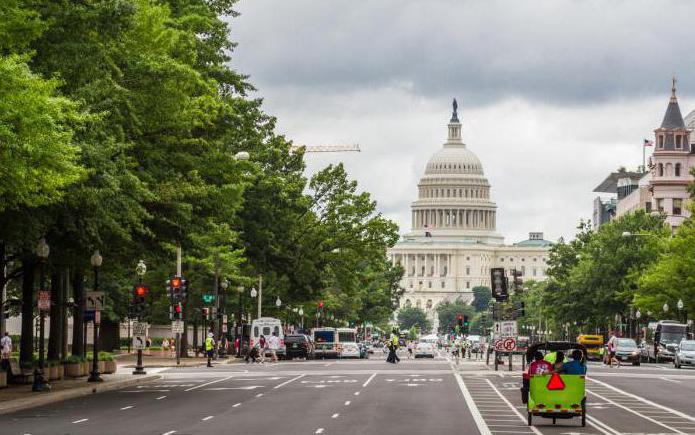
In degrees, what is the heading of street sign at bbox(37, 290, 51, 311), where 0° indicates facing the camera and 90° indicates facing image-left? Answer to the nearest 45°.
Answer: approximately 0°

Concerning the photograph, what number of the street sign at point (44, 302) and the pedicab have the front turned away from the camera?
1

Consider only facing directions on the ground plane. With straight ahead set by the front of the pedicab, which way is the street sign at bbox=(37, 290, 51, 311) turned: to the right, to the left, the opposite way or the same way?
the opposite way

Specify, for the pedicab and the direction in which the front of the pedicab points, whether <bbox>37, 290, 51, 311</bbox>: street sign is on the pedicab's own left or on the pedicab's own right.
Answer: on the pedicab's own left

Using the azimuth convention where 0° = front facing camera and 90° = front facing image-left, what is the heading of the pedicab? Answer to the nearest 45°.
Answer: approximately 180°

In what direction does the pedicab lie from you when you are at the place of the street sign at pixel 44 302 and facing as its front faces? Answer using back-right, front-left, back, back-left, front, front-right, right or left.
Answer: front-left
